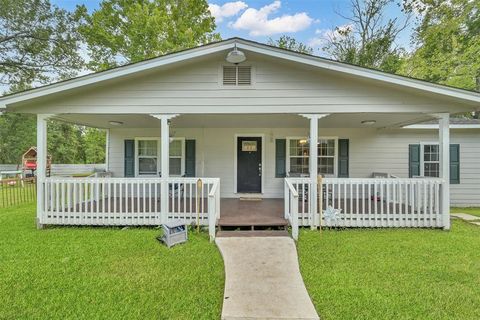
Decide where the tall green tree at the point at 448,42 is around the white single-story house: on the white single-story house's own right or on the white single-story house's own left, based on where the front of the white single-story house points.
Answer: on the white single-story house's own left

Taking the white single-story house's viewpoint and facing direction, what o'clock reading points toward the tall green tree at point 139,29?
The tall green tree is roughly at 5 o'clock from the white single-story house.

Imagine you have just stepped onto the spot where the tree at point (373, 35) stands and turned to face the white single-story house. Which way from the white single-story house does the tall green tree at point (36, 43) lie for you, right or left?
right

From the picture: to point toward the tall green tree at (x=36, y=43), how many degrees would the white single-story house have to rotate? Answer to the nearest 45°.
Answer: approximately 135° to its right

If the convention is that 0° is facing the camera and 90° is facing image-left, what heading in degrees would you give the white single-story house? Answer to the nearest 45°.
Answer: approximately 0°

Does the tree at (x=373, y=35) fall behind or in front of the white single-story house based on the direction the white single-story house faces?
behind
